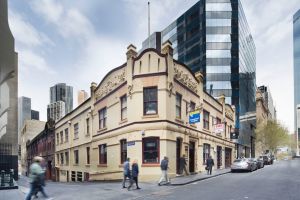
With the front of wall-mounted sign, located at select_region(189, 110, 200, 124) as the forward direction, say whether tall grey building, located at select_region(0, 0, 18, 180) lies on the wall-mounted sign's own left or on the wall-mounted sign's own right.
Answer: on the wall-mounted sign's own right
